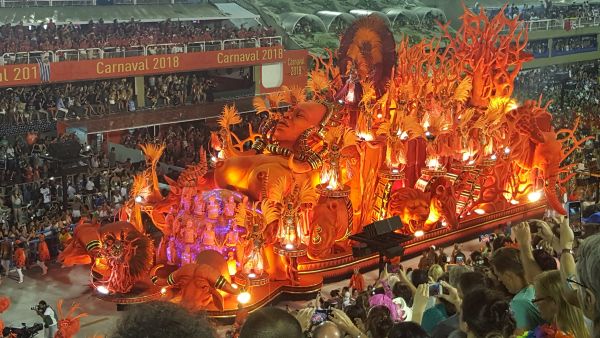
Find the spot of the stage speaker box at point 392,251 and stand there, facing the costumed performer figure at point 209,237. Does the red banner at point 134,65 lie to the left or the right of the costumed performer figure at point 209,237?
right

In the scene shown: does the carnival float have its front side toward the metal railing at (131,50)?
no

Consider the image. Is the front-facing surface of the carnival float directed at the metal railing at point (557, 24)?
no

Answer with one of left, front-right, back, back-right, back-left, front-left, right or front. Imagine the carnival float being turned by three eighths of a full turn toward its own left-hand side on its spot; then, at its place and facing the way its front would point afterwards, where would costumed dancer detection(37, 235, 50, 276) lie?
back

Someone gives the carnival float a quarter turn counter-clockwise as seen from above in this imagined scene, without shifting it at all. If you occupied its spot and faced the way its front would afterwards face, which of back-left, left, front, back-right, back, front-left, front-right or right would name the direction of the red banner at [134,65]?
back

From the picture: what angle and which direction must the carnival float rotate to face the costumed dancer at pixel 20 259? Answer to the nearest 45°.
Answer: approximately 45° to its right

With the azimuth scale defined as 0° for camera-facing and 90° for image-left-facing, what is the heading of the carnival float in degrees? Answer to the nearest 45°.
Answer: approximately 45°
